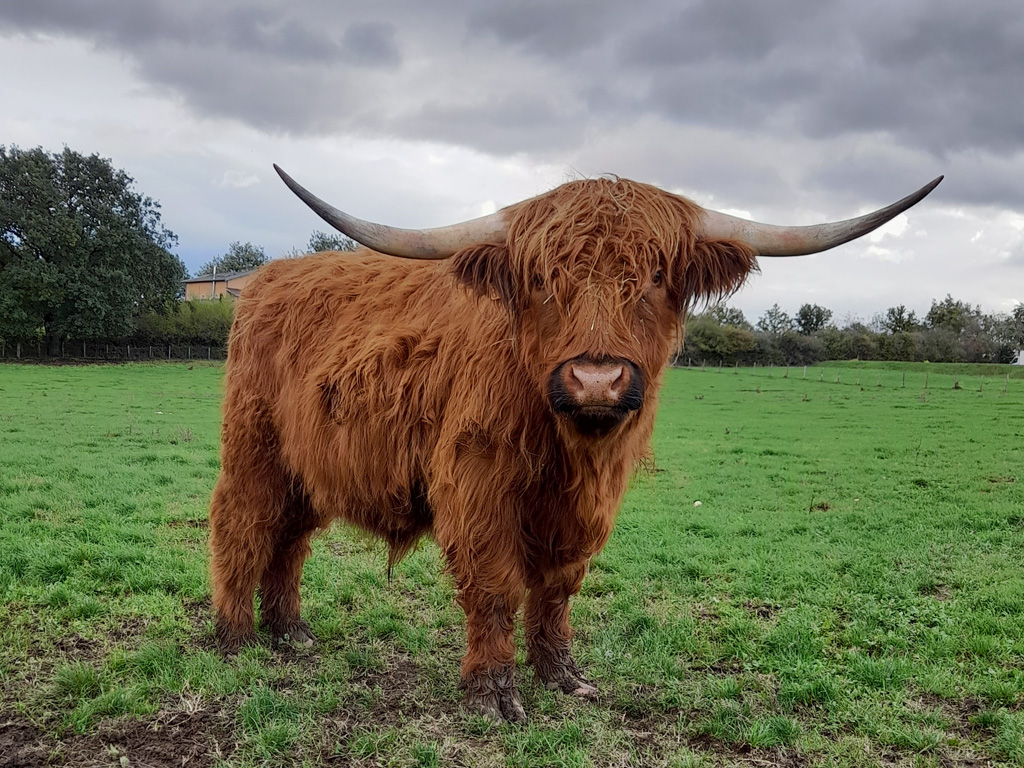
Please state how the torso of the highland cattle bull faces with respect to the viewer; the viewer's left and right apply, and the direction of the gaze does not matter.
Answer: facing the viewer and to the right of the viewer

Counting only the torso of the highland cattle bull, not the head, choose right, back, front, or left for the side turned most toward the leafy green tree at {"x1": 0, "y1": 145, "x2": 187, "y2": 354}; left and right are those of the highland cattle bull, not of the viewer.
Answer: back
